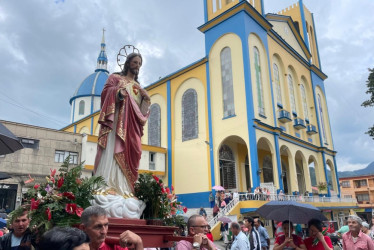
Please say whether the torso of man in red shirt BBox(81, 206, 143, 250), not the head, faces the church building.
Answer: no

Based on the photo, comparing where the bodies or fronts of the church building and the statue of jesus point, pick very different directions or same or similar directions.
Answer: same or similar directions

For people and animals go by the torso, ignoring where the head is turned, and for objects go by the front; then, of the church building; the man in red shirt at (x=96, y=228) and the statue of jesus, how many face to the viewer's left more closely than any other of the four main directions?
0

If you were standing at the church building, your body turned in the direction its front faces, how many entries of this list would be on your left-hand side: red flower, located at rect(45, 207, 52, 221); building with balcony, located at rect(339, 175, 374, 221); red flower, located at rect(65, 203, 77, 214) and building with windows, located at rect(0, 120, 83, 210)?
1

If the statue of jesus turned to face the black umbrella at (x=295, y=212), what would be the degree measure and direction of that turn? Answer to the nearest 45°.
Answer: approximately 45° to its left

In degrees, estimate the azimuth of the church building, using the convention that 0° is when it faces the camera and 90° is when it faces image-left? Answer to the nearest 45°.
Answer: approximately 315°

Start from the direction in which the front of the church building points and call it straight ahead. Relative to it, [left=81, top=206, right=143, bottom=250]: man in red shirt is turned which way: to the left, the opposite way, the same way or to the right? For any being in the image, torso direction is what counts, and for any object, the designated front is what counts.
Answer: the same way

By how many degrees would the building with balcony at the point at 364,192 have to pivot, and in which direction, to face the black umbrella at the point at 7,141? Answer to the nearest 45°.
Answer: approximately 45° to its left

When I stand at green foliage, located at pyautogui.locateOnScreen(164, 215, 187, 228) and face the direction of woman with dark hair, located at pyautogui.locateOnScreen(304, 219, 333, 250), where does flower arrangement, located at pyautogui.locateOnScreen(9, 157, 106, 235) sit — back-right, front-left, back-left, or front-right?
back-right

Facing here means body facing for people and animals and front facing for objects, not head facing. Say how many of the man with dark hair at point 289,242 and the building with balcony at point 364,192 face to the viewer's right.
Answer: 0

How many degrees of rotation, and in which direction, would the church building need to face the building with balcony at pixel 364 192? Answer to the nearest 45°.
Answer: approximately 90° to its left

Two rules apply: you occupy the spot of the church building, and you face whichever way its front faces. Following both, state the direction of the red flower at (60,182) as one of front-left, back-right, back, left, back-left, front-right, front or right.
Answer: front-right

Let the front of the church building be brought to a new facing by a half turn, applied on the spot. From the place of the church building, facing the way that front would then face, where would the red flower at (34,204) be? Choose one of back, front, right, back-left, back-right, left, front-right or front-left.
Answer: back-left

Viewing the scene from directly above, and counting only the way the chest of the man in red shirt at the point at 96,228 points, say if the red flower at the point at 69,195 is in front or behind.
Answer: behind

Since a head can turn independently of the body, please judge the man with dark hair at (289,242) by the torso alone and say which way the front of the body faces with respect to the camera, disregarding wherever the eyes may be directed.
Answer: toward the camera

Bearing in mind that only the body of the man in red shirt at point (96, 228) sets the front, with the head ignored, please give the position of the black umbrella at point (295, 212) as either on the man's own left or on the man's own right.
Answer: on the man's own left

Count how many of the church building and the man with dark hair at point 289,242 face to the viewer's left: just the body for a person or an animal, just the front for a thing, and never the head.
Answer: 0

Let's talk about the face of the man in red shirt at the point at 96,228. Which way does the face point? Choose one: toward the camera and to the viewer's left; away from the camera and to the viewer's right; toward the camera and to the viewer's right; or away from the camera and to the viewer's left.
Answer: toward the camera and to the viewer's right

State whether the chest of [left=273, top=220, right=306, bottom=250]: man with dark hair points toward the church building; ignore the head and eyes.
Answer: no

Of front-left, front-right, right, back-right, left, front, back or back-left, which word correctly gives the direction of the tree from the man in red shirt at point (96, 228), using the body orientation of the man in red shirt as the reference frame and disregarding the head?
left

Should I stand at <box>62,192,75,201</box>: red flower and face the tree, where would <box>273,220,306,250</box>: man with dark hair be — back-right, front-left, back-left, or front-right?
front-right

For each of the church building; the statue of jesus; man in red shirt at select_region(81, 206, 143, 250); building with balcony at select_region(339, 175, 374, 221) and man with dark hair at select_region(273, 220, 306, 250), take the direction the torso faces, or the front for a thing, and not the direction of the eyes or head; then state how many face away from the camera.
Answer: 0

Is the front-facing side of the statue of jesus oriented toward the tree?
no
